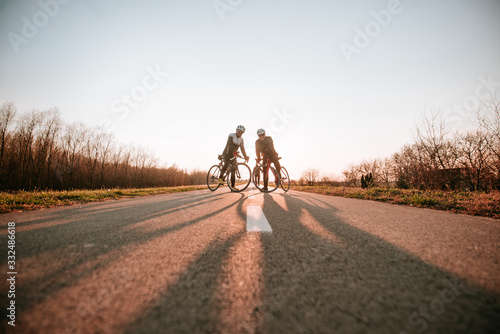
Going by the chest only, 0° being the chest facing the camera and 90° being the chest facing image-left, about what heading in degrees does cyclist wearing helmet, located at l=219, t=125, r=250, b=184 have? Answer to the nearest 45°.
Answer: approximately 315°

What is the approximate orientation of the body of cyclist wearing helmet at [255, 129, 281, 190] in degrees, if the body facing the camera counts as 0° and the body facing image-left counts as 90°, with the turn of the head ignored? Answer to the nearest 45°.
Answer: approximately 45°

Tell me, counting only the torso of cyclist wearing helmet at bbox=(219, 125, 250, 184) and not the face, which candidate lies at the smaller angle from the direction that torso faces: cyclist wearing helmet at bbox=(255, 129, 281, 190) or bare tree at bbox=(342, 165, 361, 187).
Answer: the cyclist wearing helmet

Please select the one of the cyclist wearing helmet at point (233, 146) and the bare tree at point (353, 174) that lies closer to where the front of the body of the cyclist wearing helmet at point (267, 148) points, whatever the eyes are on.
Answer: the cyclist wearing helmet

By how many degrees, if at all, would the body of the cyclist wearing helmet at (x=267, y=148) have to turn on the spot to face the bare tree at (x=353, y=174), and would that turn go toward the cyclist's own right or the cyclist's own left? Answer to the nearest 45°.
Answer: approximately 180°
